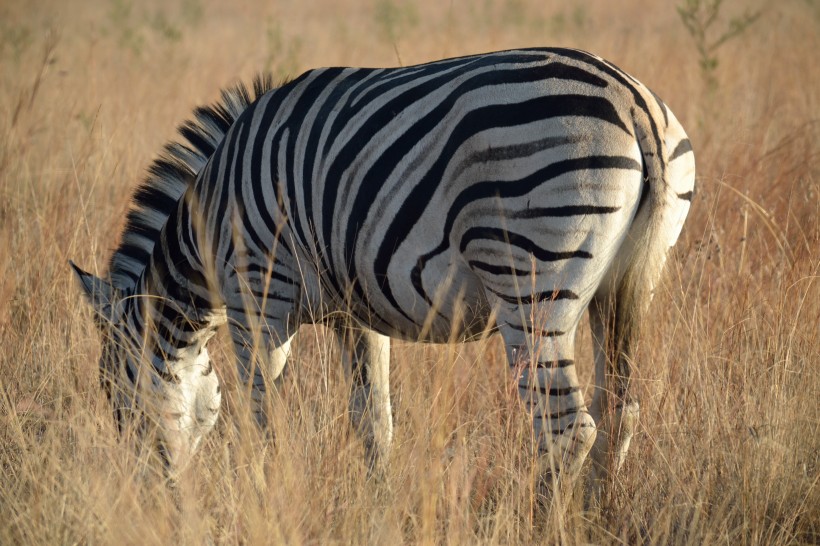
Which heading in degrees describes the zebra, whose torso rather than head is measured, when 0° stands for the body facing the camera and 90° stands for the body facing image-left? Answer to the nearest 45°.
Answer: approximately 135°
